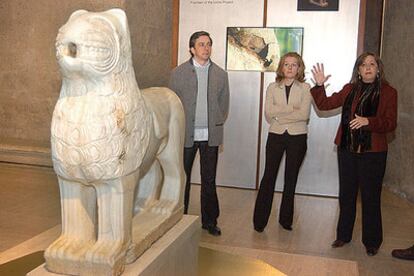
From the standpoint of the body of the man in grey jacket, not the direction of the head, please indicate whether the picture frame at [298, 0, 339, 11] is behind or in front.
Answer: behind

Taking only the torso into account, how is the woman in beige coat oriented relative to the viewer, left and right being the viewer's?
facing the viewer

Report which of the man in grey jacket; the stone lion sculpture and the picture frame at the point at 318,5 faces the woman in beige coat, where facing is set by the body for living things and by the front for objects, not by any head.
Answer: the picture frame

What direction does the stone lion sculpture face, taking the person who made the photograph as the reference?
facing the viewer and to the left of the viewer

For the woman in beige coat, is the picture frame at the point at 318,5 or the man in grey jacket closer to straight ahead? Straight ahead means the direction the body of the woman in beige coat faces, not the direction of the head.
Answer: the man in grey jacket

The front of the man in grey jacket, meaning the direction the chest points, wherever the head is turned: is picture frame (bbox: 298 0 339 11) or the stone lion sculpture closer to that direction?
the stone lion sculpture

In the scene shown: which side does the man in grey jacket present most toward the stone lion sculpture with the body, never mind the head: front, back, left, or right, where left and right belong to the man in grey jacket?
front

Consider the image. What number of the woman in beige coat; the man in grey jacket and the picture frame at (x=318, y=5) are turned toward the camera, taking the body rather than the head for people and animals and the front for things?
3

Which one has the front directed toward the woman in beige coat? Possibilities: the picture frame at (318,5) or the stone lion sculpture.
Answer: the picture frame

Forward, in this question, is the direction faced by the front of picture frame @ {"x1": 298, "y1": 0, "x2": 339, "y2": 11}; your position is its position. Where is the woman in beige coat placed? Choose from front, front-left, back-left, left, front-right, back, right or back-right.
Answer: front

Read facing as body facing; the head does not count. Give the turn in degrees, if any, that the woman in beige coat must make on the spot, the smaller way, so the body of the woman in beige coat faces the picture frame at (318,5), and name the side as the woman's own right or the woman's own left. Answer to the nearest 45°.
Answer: approximately 180°

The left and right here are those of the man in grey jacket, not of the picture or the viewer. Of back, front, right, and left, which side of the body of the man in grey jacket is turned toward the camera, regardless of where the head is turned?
front

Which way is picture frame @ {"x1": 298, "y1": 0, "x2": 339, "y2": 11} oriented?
toward the camera

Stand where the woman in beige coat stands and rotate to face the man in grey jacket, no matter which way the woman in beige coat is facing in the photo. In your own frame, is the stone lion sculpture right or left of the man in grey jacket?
left

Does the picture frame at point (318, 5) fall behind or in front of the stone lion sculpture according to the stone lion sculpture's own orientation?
behind
